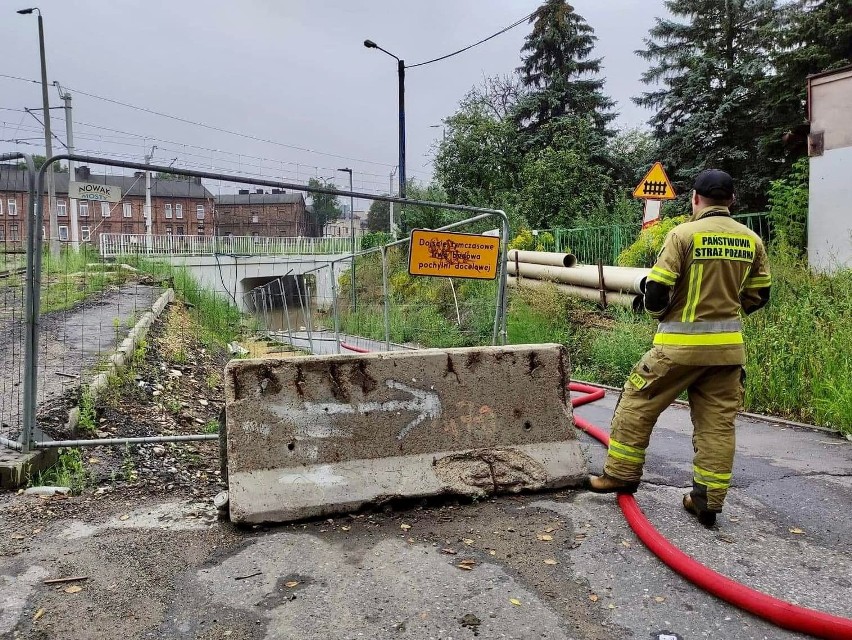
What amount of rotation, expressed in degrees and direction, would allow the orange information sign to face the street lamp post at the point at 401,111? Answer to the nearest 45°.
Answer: approximately 180°

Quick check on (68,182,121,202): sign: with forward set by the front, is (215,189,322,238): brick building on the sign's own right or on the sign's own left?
on the sign's own left

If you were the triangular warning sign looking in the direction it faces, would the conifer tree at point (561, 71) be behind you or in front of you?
behind

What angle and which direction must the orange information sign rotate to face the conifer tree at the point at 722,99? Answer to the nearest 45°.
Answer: approximately 135° to its left

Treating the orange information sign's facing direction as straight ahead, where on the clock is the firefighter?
The firefighter is roughly at 11 o'clock from the orange information sign.

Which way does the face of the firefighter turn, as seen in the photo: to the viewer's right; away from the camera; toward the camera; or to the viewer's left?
away from the camera

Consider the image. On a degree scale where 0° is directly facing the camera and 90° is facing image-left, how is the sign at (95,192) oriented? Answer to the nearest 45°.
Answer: approximately 0°

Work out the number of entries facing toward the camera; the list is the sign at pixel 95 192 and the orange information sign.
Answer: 2
